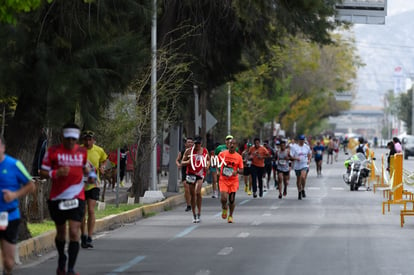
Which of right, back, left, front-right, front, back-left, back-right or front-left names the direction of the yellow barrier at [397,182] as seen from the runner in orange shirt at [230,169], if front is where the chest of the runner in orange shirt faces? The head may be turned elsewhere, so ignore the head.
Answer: left

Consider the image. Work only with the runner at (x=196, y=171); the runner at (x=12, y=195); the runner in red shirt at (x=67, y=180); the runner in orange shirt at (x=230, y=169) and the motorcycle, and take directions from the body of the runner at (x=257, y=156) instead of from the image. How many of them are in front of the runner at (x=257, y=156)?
4

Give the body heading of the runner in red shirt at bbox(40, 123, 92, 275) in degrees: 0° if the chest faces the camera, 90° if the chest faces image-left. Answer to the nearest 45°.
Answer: approximately 0°

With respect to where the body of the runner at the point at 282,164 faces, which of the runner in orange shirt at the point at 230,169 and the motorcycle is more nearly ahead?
the runner in orange shirt

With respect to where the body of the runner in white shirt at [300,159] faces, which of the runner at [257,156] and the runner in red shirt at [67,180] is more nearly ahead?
the runner in red shirt
